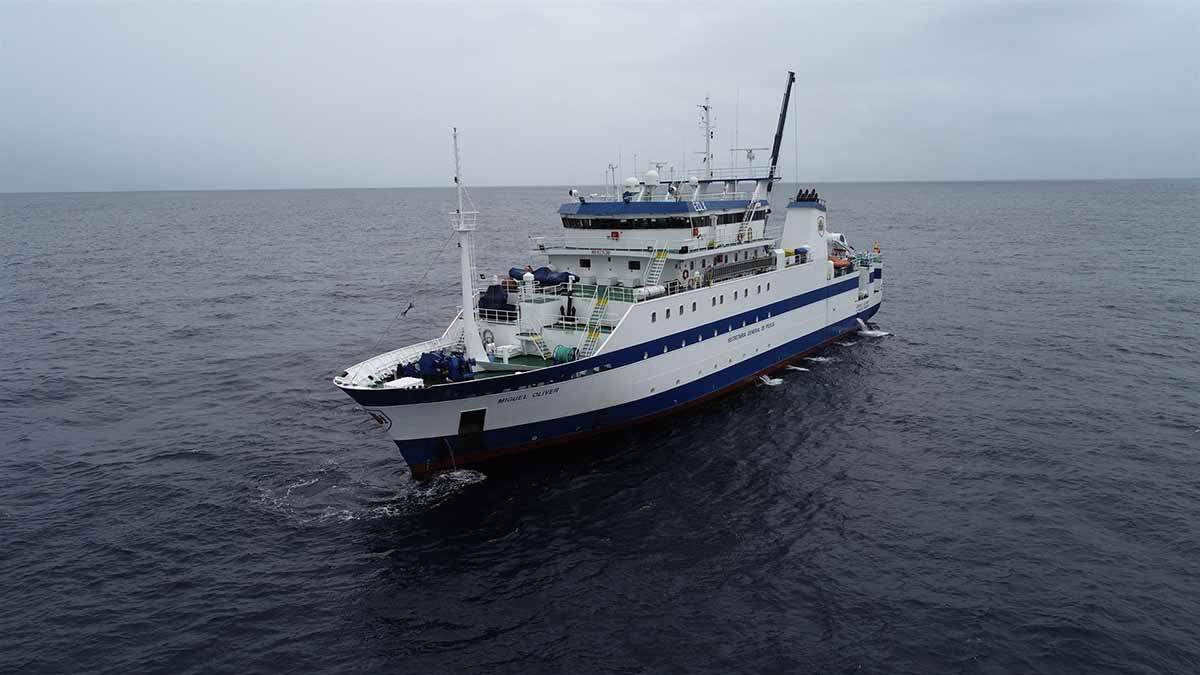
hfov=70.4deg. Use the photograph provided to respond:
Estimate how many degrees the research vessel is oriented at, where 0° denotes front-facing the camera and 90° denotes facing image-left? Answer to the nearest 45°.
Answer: approximately 45°
